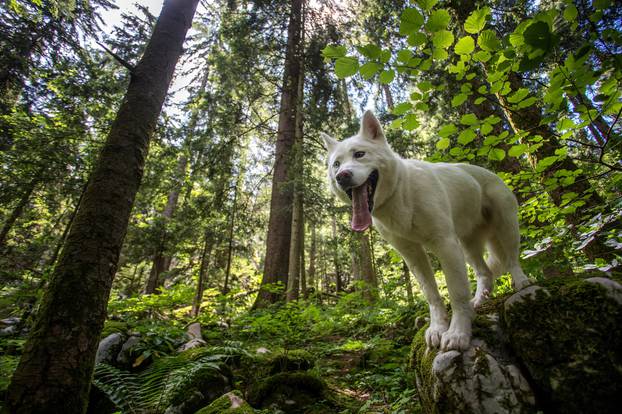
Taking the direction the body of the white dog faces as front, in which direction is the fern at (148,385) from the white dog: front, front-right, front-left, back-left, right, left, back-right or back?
front-right

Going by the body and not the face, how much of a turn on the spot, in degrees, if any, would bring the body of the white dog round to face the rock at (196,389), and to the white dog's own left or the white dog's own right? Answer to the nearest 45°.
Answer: approximately 45° to the white dog's own right

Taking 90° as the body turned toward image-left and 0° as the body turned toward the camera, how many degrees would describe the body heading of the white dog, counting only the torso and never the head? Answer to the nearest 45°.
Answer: approximately 45°

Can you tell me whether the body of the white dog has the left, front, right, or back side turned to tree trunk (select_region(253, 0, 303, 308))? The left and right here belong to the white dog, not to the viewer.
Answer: right

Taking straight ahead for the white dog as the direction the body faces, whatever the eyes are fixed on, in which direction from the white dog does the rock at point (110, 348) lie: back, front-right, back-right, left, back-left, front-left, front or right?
front-right

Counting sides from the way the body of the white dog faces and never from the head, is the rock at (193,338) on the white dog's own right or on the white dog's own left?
on the white dog's own right
